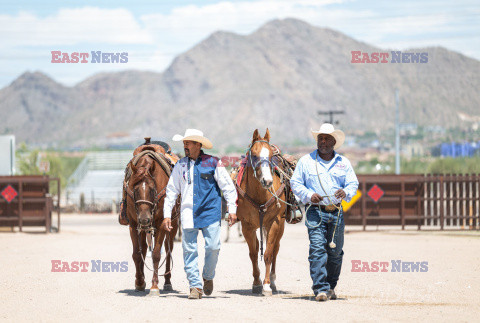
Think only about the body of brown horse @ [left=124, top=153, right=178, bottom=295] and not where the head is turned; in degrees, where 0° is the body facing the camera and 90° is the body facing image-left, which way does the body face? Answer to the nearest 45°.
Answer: approximately 0°

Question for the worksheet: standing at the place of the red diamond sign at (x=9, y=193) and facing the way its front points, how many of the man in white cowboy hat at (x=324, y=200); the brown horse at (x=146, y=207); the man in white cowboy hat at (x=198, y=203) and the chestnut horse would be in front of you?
4

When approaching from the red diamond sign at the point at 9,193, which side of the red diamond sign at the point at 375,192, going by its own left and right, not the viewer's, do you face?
right

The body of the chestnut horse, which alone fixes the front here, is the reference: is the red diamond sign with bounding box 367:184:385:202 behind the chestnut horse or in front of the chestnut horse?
behind

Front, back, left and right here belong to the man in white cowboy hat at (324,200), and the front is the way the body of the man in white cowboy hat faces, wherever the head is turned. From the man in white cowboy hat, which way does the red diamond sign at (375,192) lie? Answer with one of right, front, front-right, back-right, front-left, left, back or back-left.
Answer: back

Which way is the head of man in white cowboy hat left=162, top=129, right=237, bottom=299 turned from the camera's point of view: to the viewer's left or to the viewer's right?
to the viewer's left
